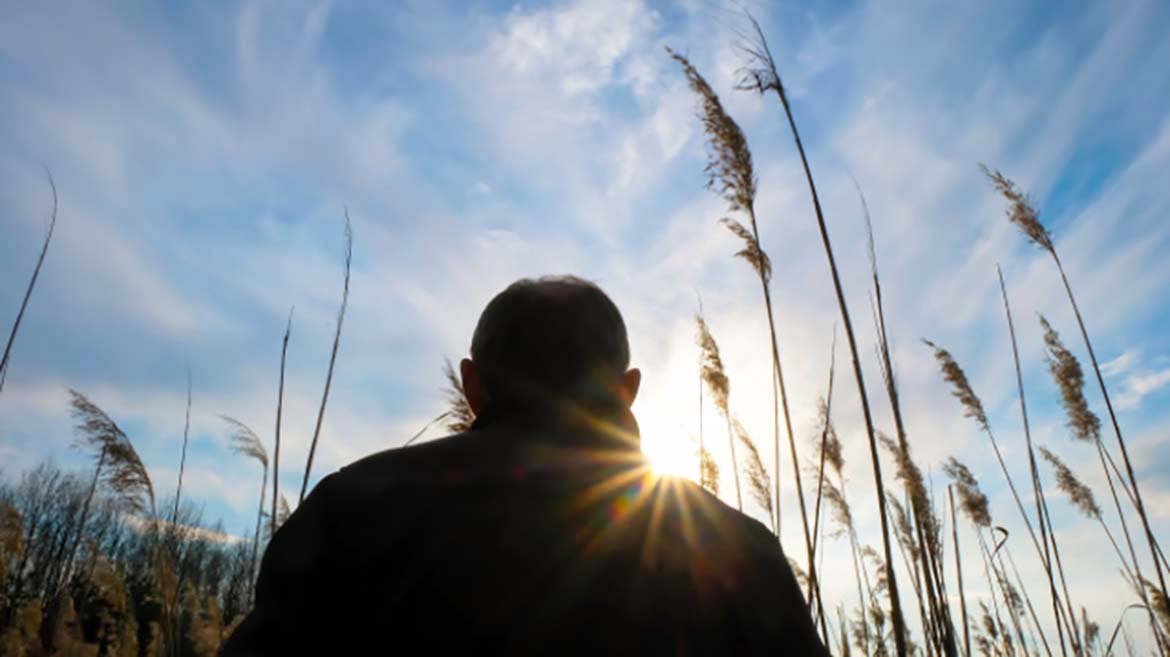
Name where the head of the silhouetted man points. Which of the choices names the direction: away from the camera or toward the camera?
away from the camera

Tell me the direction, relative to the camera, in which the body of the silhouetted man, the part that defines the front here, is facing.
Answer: away from the camera
